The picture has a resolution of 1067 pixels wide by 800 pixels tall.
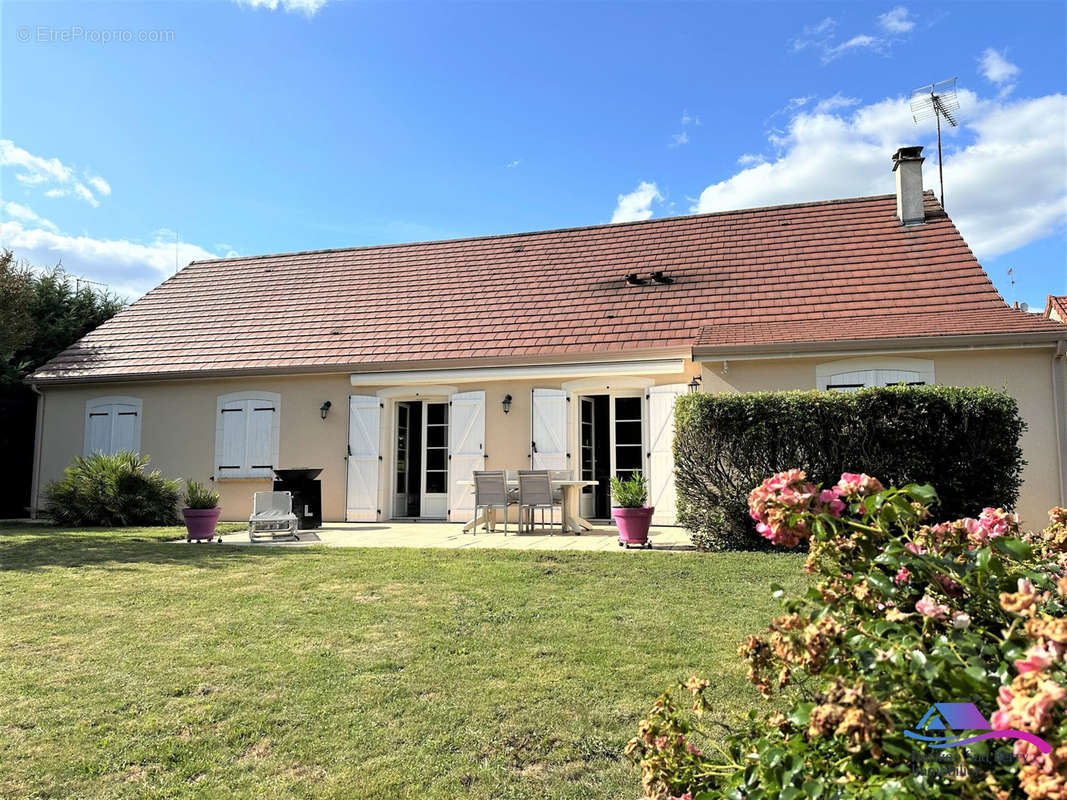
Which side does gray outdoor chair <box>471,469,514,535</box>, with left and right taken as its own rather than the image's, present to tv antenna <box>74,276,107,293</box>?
left

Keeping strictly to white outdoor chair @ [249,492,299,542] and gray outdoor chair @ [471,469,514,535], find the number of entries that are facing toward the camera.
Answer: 1

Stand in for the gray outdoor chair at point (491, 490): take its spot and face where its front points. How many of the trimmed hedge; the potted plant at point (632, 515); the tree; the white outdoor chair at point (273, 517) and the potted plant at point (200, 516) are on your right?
2

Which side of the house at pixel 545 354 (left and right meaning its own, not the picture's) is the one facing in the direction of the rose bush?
front

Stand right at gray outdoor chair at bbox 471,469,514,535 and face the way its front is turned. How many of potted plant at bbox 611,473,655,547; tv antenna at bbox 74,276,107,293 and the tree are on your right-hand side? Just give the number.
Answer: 1

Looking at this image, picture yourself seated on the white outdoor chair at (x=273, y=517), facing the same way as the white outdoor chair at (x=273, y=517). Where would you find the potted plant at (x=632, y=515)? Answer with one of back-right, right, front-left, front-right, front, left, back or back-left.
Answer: front-left

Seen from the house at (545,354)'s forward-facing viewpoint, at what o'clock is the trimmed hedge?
The trimmed hedge is roughly at 11 o'clock from the house.

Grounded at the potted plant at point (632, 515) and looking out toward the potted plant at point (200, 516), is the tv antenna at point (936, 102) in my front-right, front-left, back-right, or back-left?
back-right

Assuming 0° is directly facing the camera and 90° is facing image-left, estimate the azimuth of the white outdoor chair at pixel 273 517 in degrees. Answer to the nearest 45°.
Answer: approximately 0°

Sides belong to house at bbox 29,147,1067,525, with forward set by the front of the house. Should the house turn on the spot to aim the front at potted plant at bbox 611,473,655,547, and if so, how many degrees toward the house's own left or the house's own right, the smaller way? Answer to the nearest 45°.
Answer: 0° — it already faces it

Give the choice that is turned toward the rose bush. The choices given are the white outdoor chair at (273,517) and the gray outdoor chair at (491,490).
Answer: the white outdoor chair at (273,517)

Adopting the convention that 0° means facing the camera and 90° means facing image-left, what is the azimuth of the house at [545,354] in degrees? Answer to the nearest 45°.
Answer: approximately 0°

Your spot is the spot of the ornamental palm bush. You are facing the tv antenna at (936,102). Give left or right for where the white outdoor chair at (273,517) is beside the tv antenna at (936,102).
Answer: right

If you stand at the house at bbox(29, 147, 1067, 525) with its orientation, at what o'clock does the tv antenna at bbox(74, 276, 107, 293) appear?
The tv antenna is roughly at 4 o'clock from the house.

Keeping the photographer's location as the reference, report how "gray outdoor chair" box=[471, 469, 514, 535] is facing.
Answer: facing away from the viewer and to the right of the viewer

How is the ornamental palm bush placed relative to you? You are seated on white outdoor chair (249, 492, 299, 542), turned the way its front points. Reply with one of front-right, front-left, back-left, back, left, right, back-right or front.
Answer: back-right
